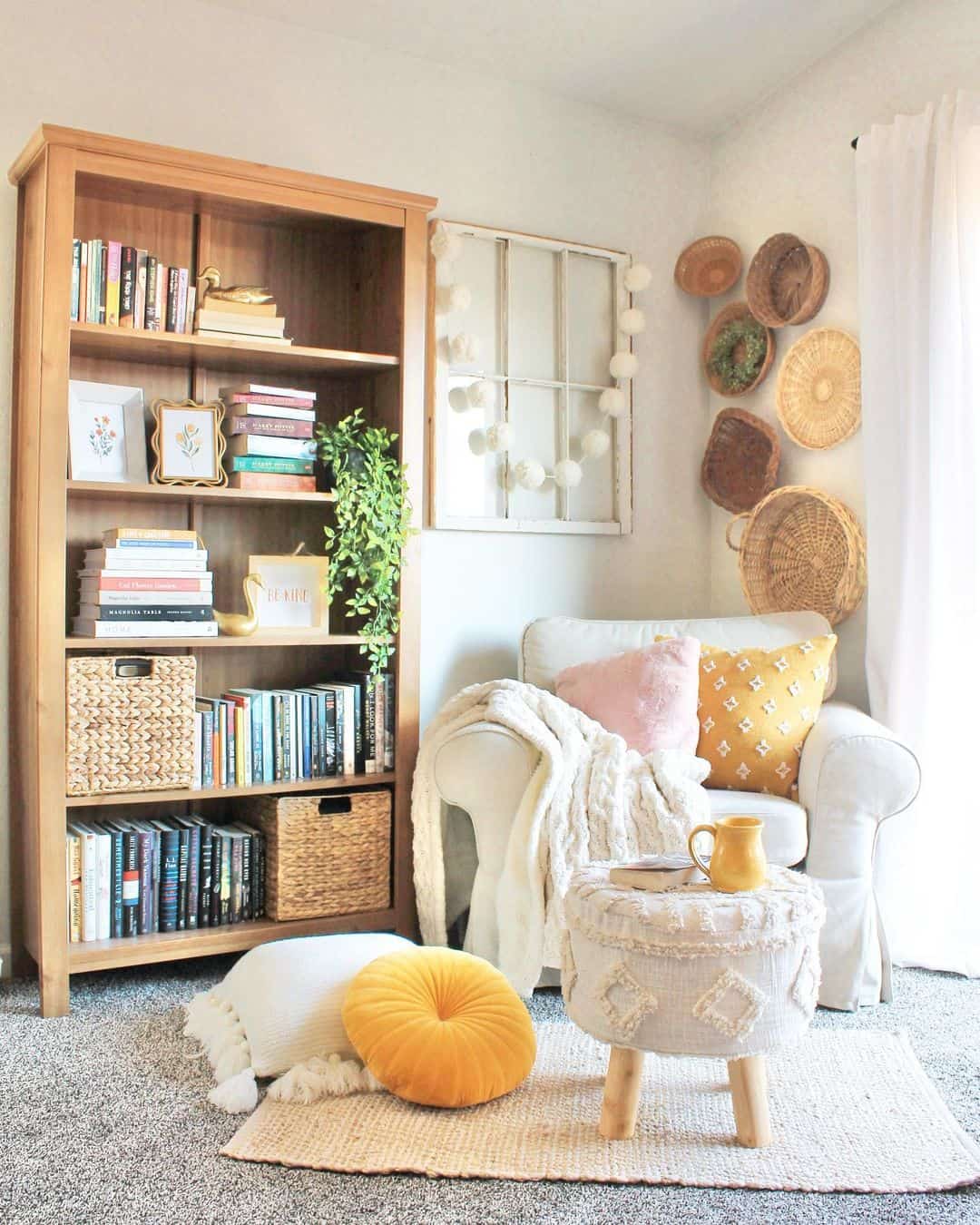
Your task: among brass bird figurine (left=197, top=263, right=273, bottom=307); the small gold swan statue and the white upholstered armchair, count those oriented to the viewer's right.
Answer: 1

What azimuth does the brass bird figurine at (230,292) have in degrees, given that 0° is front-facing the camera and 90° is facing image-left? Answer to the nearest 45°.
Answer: approximately 90°

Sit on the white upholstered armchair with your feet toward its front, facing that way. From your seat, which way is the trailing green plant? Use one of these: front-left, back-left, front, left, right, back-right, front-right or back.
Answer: right

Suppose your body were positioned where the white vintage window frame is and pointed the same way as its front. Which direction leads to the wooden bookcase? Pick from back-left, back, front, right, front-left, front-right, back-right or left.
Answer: right

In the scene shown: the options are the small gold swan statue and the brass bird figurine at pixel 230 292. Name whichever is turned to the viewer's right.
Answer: the small gold swan statue

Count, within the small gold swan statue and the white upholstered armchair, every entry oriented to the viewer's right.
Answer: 1

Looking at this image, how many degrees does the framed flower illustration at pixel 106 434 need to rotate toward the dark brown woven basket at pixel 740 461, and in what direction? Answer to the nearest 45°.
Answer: approximately 45° to its left

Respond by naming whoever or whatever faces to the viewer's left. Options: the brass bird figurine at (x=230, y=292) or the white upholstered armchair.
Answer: the brass bird figurine

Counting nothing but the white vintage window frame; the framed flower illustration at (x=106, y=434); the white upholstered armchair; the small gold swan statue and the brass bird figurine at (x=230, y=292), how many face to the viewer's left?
1

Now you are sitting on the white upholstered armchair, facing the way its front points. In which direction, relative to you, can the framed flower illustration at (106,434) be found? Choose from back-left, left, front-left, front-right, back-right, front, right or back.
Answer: right

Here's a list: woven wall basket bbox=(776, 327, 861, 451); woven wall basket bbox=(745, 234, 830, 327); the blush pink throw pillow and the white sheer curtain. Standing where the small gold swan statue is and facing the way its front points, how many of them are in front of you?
4

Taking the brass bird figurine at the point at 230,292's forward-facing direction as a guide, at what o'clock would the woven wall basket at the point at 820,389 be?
The woven wall basket is roughly at 6 o'clock from the brass bird figurine.

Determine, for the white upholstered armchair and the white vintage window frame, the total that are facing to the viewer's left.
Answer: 0

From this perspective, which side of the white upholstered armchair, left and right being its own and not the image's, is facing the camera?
front

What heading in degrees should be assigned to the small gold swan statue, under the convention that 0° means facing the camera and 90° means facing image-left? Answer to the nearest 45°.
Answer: approximately 270°

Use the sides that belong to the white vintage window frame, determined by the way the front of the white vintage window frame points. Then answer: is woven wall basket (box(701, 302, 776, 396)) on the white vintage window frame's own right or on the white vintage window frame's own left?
on the white vintage window frame's own left
